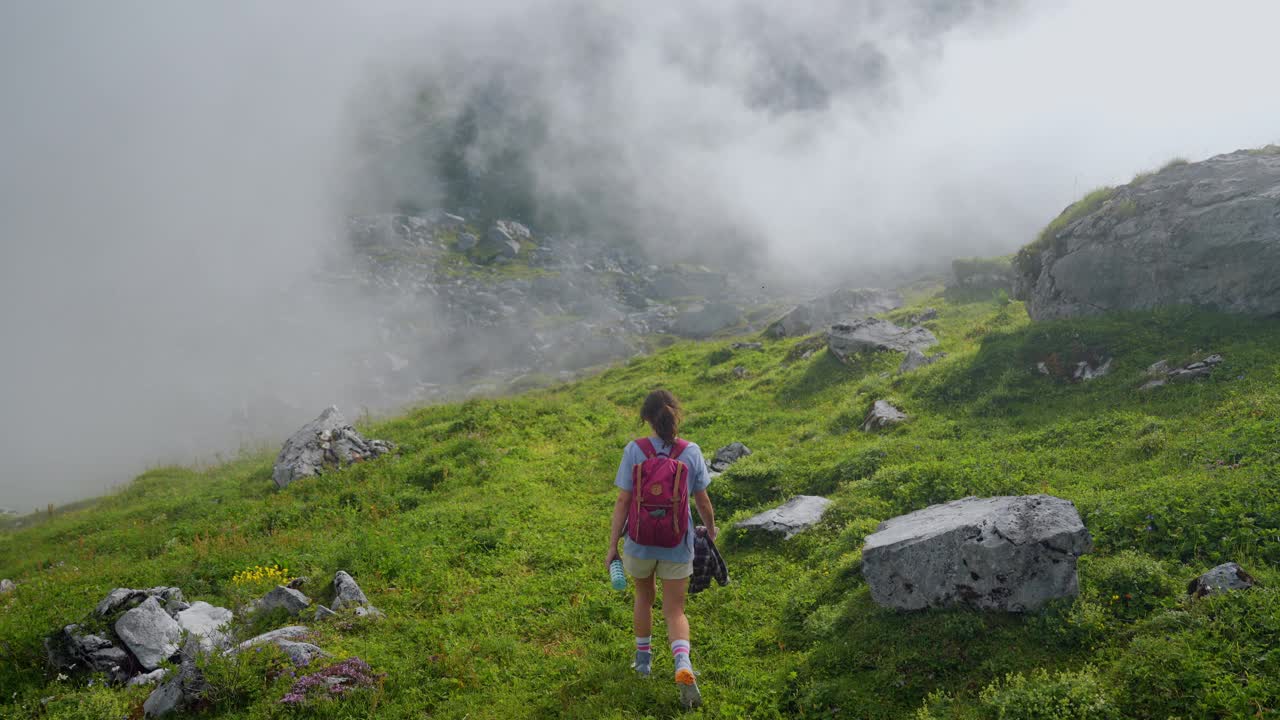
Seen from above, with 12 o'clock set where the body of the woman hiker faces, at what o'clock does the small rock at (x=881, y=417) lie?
The small rock is roughly at 1 o'clock from the woman hiker.

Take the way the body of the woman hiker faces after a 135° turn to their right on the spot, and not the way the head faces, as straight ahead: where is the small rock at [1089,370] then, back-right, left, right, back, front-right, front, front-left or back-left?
left

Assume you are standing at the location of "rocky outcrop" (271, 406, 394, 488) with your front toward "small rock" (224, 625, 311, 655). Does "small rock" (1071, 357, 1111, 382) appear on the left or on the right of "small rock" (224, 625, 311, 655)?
left

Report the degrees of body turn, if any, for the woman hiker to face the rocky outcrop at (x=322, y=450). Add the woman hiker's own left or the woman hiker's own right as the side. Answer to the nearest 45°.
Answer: approximately 45° to the woman hiker's own left

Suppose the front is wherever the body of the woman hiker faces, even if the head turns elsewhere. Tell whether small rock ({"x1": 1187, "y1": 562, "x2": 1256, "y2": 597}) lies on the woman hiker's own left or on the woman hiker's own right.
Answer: on the woman hiker's own right

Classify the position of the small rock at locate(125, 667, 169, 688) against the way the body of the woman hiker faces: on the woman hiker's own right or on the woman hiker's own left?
on the woman hiker's own left

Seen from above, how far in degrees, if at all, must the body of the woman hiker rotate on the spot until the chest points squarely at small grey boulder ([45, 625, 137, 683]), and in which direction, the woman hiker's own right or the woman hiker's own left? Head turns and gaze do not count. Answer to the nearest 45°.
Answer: approximately 90° to the woman hiker's own left

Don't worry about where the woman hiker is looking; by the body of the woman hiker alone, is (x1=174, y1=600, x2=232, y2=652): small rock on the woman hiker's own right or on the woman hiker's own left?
on the woman hiker's own left

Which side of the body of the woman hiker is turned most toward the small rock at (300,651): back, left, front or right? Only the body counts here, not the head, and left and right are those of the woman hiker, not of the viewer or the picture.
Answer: left

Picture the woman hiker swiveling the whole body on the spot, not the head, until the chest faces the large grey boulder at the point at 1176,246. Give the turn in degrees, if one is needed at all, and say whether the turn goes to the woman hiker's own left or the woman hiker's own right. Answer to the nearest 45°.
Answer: approximately 45° to the woman hiker's own right

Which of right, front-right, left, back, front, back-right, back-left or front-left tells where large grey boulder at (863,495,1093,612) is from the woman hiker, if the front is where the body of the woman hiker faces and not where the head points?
right

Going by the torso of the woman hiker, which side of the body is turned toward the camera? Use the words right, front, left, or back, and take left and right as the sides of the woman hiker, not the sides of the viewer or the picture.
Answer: back

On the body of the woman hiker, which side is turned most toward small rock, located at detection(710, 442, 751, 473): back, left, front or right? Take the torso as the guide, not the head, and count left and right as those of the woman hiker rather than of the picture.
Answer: front

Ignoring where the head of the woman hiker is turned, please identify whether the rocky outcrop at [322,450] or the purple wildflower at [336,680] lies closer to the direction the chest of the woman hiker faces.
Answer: the rocky outcrop

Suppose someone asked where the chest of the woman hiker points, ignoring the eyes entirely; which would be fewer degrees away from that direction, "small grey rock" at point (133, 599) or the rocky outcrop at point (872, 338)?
the rocky outcrop
